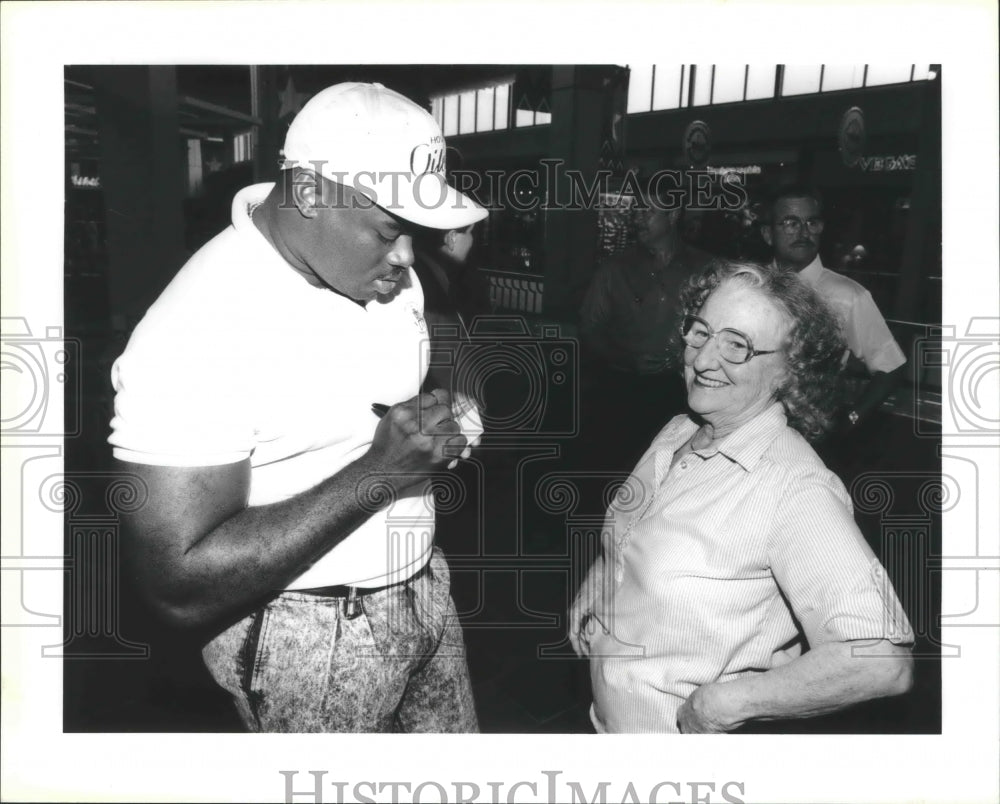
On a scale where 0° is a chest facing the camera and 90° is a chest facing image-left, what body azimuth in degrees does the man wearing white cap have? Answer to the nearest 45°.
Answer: approximately 315°

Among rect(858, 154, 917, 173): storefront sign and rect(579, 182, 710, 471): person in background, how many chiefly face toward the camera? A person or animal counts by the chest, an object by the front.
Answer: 2

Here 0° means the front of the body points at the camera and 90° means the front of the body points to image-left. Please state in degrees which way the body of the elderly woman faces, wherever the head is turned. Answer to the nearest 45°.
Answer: approximately 45°

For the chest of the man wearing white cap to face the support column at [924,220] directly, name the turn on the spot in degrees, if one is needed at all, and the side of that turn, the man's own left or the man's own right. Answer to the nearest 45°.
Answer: approximately 45° to the man's own left
